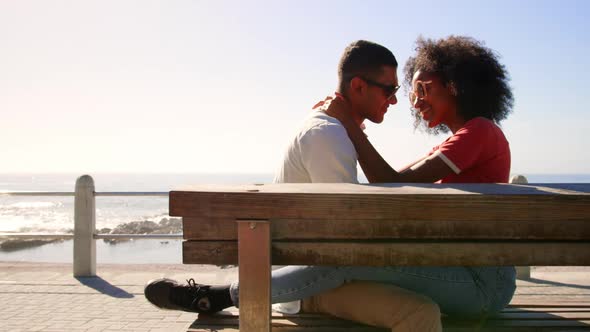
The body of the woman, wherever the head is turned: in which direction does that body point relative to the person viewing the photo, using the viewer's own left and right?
facing to the left of the viewer

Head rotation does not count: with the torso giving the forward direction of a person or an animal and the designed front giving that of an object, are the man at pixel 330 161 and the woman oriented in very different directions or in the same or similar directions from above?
very different directions

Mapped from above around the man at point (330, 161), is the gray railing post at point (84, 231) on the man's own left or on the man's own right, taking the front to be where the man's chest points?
on the man's own left

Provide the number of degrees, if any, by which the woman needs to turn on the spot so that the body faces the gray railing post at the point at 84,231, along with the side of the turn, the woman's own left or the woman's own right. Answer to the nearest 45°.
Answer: approximately 45° to the woman's own right

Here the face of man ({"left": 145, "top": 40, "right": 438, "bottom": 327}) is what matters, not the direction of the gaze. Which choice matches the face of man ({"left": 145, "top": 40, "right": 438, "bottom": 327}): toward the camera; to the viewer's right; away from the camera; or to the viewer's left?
to the viewer's right

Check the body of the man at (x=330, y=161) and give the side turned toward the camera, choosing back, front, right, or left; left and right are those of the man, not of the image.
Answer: right
